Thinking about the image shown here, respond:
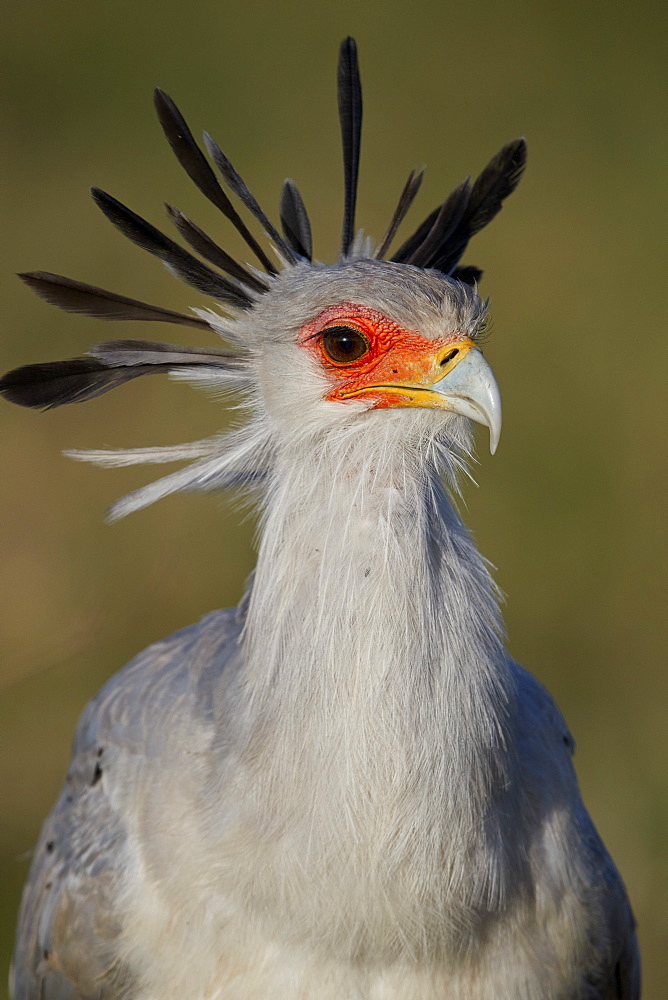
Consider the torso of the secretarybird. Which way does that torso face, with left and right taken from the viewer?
facing the viewer and to the right of the viewer
